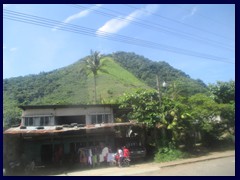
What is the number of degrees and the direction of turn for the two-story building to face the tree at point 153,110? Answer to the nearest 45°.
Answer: approximately 90° to its left

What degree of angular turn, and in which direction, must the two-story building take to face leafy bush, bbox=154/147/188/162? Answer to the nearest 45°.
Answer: approximately 90° to its left

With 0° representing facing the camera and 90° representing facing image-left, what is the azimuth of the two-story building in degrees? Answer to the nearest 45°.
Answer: approximately 0°

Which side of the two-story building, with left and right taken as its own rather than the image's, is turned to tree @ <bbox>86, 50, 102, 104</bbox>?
back
